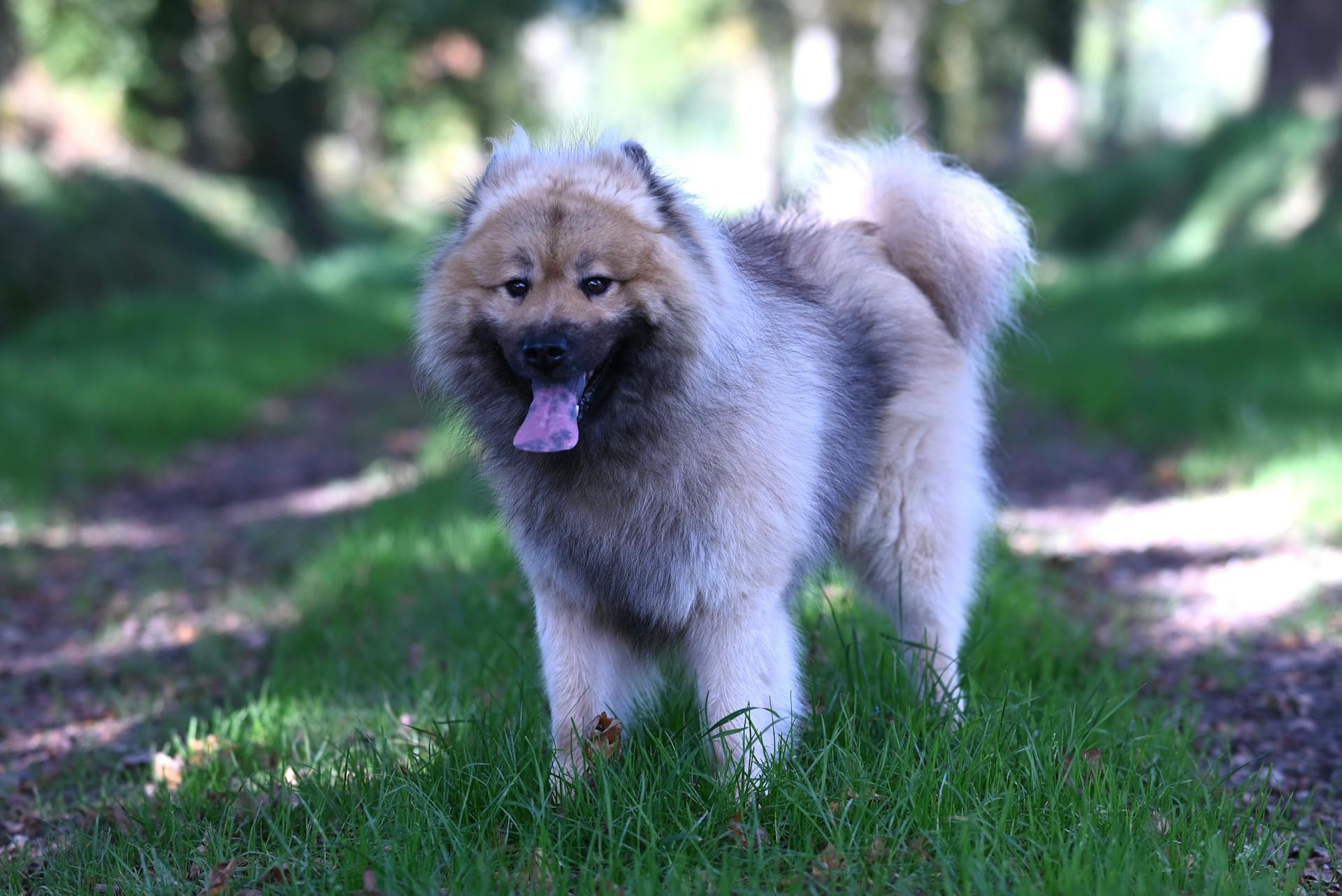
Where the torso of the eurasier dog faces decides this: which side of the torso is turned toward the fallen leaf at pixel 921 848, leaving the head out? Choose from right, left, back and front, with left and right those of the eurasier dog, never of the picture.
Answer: left

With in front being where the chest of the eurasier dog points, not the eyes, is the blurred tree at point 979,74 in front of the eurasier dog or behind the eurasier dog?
behind

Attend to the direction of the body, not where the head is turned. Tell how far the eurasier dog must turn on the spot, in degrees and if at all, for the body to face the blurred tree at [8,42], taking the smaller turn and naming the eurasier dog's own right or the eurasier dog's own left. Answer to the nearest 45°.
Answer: approximately 90° to the eurasier dog's own right

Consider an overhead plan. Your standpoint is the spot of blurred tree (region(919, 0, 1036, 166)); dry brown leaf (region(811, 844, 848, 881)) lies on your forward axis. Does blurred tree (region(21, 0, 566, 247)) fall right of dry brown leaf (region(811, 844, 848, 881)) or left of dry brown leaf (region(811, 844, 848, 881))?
right

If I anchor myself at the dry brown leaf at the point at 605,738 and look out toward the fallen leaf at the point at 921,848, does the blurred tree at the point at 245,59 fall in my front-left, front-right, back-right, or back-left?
back-left

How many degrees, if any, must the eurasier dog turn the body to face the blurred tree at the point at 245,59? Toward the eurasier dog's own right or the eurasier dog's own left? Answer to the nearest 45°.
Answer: approximately 90° to the eurasier dog's own right
